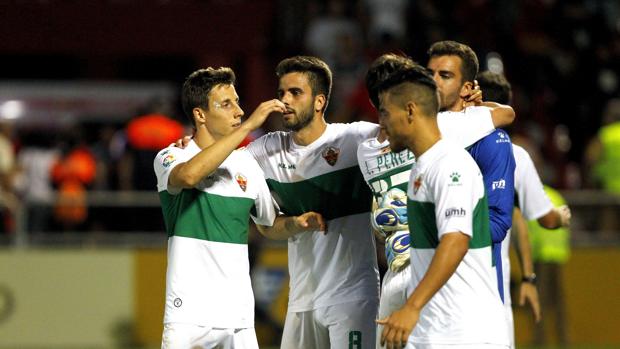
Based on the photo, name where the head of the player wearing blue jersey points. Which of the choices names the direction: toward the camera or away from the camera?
toward the camera

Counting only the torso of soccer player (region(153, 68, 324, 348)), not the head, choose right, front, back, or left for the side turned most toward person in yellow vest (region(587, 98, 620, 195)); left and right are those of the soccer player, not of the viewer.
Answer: left

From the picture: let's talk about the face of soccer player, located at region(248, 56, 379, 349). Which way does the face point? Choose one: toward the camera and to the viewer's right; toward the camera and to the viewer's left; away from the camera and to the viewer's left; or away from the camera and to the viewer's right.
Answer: toward the camera and to the viewer's left

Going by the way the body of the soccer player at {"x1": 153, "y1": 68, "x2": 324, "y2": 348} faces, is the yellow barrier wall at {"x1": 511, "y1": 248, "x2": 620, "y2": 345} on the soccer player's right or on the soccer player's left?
on the soccer player's left

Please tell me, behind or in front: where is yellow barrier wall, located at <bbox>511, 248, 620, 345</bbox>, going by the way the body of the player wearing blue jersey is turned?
behind

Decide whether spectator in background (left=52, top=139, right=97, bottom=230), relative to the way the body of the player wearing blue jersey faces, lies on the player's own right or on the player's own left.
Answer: on the player's own right

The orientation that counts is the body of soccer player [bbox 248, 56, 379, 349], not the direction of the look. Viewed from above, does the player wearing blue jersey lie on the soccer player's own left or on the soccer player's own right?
on the soccer player's own left
